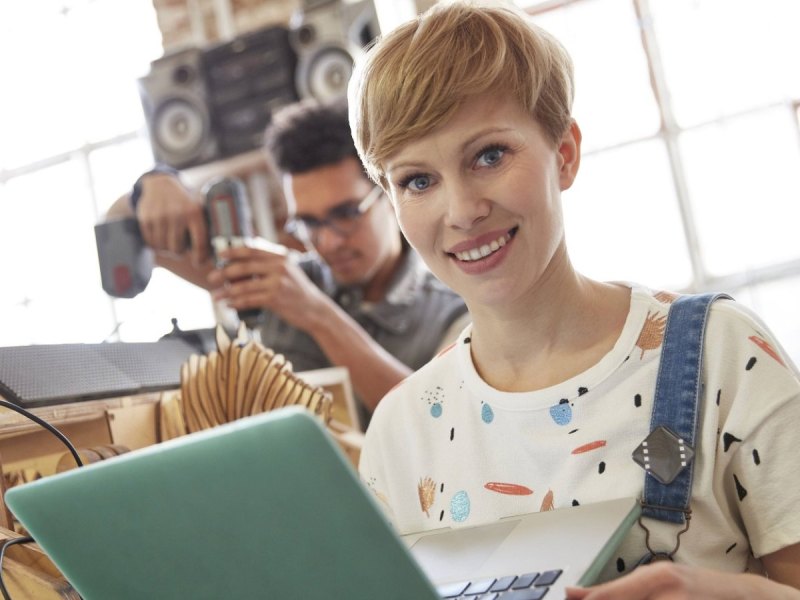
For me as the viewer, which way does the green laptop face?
facing away from the viewer and to the right of the viewer

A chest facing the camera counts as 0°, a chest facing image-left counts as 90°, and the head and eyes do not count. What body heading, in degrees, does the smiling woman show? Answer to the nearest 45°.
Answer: approximately 45°

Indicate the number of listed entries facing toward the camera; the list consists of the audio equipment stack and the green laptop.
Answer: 1

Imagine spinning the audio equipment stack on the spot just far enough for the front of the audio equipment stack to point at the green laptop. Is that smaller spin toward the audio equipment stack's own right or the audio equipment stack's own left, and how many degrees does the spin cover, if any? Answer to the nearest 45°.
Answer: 0° — it already faces it

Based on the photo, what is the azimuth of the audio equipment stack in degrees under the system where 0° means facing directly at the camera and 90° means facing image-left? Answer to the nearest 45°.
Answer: approximately 0°

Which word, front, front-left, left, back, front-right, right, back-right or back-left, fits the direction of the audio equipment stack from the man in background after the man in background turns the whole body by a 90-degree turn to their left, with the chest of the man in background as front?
back-left

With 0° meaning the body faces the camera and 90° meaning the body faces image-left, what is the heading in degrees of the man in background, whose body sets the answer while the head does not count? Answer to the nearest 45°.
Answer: approximately 45°

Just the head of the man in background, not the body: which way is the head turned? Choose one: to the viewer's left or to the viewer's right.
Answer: to the viewer's left
